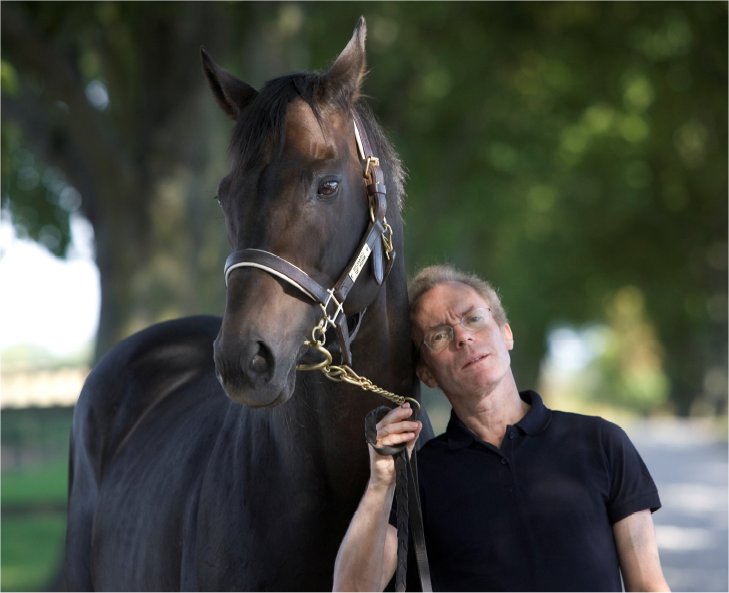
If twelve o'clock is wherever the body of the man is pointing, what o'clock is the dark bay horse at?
The dark bay horse is roughly at 3 o'clock from the man.

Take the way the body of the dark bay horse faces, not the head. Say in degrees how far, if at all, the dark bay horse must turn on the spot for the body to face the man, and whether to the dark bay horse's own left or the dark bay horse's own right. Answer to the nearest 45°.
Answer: approximately 45° to the dark bay horse's own left
